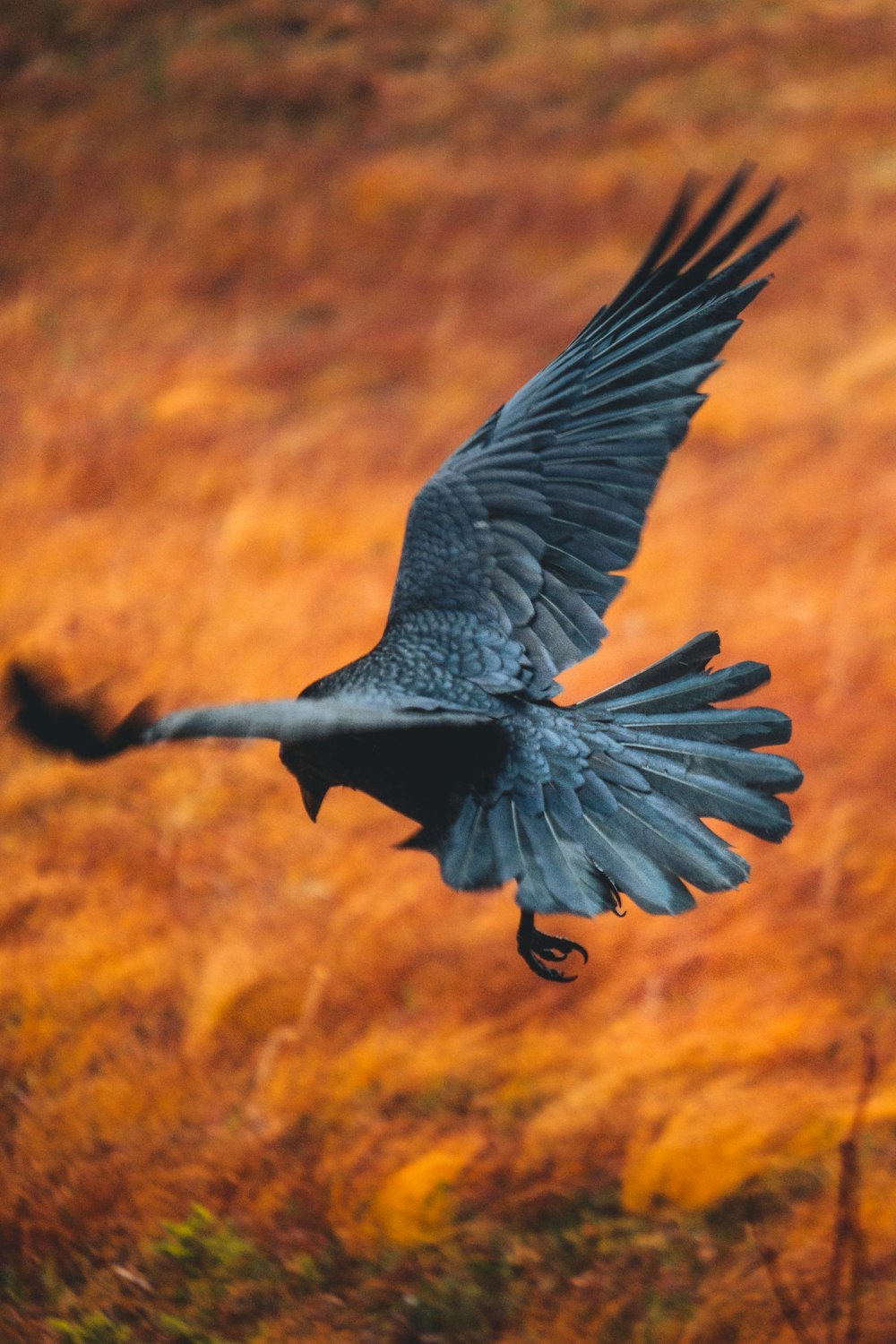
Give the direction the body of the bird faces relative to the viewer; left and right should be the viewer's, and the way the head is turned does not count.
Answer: facing away from the viewer and to the left of the viewer
